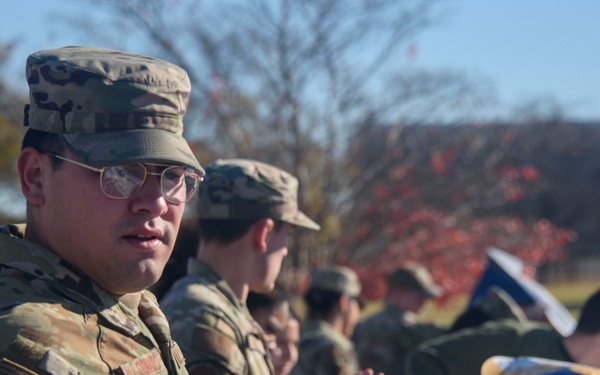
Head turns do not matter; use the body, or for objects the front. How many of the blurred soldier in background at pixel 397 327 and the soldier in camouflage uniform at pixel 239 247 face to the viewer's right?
2

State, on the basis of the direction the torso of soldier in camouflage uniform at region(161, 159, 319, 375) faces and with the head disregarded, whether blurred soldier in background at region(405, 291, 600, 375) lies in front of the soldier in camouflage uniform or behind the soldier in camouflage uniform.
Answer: in front

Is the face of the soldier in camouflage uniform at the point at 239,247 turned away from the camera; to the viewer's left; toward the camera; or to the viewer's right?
to the viewer's right

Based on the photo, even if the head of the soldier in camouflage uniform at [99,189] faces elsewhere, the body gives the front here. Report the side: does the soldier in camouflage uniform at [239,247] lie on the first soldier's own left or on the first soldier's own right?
on the first soldier's own left

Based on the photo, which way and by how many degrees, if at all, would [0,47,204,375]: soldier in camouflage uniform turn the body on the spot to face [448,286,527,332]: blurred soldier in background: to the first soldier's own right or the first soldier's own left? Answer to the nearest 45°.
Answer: approximately 90° to the first soldier's own left

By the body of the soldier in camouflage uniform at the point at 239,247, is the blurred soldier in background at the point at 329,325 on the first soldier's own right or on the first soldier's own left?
on the first soldier's own left

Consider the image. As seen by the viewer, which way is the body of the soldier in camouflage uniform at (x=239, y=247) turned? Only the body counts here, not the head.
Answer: to the viewer's right

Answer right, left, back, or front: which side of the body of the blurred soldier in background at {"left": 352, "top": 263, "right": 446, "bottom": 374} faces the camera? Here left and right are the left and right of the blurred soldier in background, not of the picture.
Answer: right

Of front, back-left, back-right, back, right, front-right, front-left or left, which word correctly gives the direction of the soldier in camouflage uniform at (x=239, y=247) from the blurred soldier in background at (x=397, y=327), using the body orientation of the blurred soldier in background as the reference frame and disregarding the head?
right

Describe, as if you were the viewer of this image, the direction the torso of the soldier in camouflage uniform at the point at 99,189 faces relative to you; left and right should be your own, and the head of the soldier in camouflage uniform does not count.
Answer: facing the viewer and to the right of the viewer

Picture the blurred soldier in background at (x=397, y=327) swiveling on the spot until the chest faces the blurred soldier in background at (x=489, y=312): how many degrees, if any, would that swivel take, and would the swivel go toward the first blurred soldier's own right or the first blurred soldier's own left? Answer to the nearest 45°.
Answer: approximately 45° to the first blurred soldier's own right
